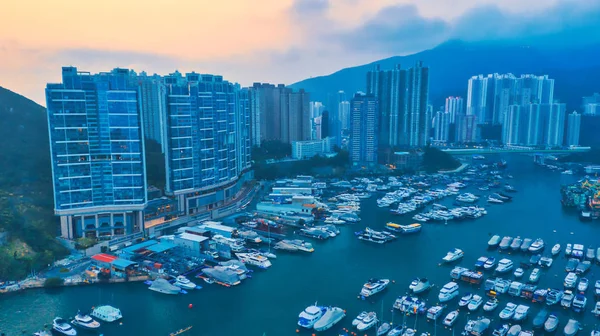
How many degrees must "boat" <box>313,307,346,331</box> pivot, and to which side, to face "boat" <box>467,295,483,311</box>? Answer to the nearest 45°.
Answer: approximately 135° to its left

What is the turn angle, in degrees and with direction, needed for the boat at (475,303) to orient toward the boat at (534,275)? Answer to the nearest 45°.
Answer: approximately 180°

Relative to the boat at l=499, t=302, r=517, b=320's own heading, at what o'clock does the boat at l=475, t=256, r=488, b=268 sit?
the boat at l=475, t=256, r=488, b=268 is roughly at 4 o'clock from the boat at l=499, t=302, r=517, b=320.

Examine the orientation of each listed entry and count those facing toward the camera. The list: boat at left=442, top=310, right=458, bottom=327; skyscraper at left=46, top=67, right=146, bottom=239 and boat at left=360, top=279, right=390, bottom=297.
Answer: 1

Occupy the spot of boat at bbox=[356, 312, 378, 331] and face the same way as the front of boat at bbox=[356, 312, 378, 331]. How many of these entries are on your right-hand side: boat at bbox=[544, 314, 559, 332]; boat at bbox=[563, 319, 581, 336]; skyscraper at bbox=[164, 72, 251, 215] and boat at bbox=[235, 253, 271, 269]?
2

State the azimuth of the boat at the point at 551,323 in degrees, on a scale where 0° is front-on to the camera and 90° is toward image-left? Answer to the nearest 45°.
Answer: approximately 45°

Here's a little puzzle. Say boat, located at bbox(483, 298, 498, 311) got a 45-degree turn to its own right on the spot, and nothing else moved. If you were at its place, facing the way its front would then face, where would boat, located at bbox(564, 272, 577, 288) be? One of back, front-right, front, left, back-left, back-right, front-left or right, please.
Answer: back-right

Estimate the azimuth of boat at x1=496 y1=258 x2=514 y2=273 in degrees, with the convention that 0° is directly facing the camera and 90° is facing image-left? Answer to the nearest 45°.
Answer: approximately 45°

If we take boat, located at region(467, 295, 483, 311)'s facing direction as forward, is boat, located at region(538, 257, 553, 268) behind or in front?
behind

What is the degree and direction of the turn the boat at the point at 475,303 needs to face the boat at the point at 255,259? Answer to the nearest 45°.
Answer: approximately 45° to its right
